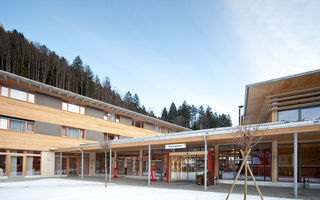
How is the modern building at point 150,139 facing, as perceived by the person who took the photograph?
facing the viewer and to the left of the viewer
